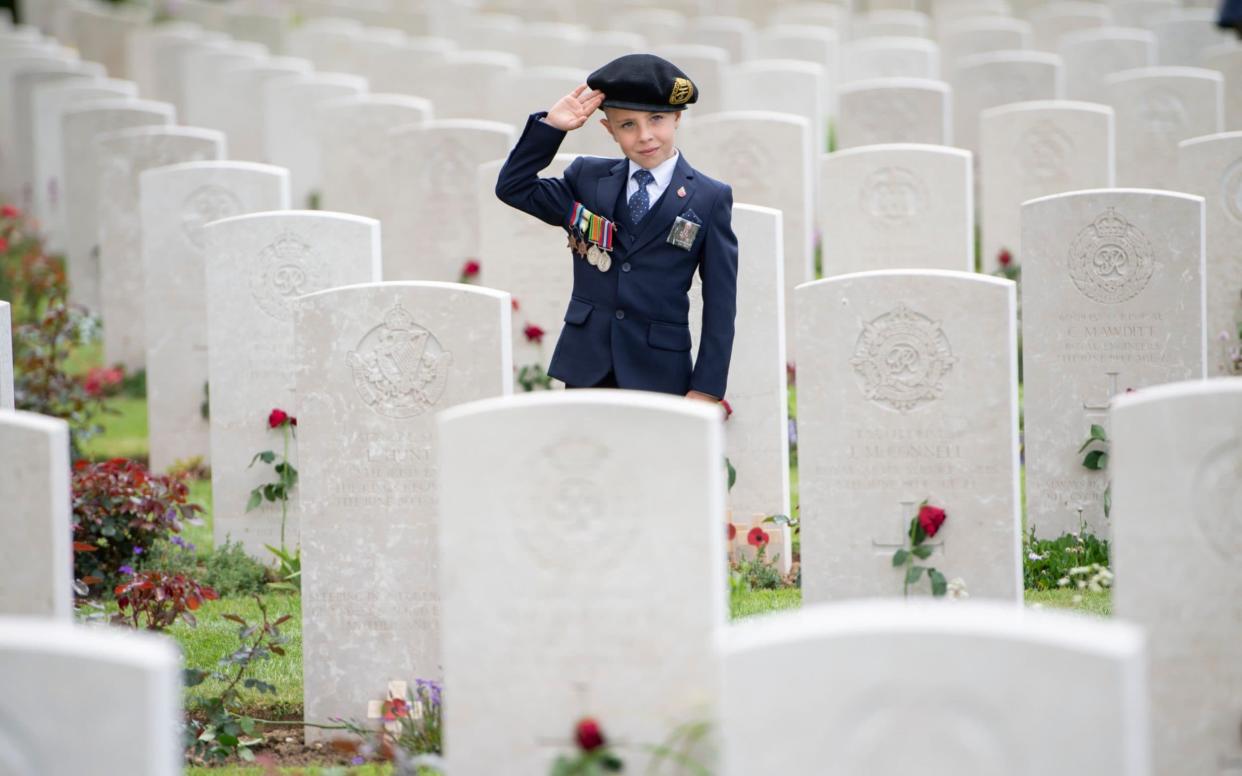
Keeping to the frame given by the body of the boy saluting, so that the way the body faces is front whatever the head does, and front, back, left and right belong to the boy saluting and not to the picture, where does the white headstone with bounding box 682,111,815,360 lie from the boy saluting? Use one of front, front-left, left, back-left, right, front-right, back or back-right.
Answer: back

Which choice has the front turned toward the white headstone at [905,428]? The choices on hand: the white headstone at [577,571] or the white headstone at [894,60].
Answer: the white headstone at [894,60]

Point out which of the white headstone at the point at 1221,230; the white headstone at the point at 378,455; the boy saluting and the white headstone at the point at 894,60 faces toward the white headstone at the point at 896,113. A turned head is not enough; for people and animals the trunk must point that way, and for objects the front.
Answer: the white headstone at the point at 894,60

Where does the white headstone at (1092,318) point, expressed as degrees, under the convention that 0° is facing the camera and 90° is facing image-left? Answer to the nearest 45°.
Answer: approximately 0°

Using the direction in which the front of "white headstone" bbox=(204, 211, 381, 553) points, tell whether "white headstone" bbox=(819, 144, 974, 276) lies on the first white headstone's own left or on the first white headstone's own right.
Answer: on the first white headstone's own left

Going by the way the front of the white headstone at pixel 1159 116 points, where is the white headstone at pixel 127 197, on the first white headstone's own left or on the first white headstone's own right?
on the first white headstone's own right

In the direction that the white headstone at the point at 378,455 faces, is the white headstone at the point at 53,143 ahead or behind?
behind
